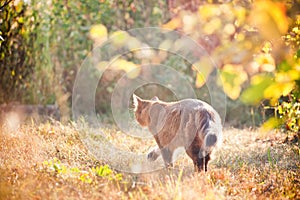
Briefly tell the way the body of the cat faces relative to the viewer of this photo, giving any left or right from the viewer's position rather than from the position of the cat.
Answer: facing away from the viewer and to the left of the viewer
